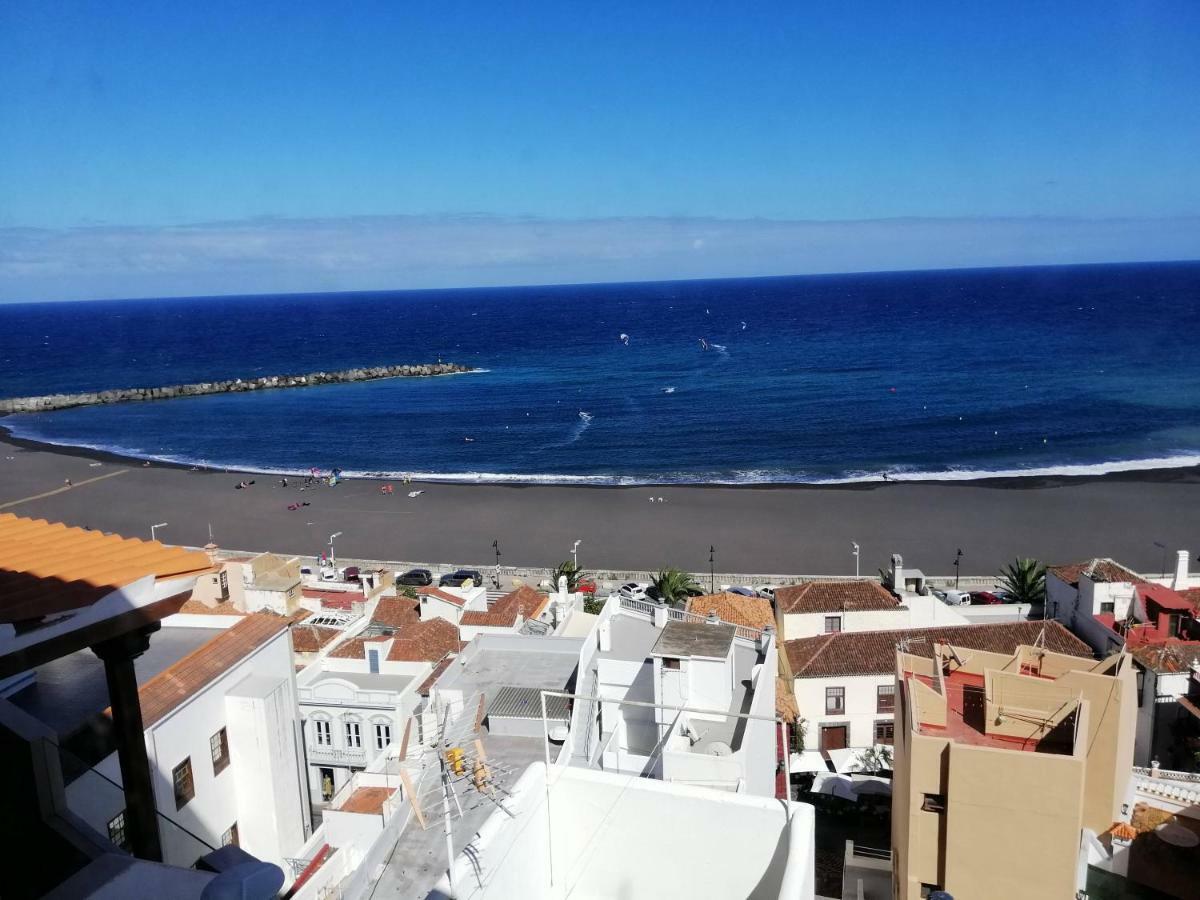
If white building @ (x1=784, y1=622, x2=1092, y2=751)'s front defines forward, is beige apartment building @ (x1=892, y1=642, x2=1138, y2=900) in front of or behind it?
in front

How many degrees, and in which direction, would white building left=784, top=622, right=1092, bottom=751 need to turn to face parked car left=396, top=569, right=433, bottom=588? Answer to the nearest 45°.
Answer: approximately 135° to its right

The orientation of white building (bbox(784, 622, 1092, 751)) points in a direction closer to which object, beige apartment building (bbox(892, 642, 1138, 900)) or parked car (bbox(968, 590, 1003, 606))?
the beige apartment building

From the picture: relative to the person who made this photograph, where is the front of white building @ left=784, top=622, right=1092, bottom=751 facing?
facing the viewer

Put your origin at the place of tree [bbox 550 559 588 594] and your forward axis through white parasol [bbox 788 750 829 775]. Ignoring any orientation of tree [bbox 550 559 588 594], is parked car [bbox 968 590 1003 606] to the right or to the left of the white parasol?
left

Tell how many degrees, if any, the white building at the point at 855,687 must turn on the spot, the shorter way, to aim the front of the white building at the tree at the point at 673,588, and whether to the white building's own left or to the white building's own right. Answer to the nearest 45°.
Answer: approximately 135° to the white building's own right

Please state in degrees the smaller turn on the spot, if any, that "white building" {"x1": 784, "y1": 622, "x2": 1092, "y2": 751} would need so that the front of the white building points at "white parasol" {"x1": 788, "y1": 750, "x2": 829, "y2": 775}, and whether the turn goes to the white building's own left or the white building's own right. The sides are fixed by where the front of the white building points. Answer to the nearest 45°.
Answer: approximately 45° to the white building's own right

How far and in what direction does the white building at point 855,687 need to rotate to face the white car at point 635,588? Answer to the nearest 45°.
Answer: approximately 135° to its right

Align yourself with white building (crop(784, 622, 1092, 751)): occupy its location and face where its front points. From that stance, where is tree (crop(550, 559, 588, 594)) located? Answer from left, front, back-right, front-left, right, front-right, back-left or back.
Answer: back-right

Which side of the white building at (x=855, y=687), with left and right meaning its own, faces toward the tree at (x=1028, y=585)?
back

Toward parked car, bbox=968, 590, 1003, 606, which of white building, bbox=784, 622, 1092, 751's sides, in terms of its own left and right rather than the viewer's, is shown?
back
